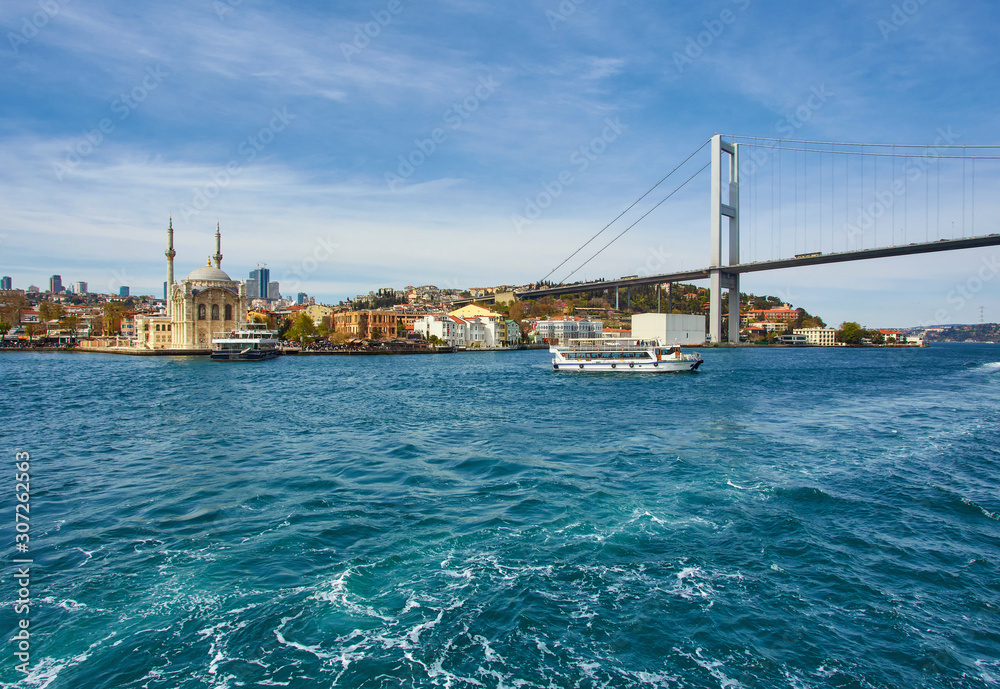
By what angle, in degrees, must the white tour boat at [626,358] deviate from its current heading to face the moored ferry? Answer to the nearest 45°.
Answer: approximately 180°

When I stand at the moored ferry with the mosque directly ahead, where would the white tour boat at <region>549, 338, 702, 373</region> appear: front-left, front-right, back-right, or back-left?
back-right

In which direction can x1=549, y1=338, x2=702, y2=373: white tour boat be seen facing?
to the viewer's right

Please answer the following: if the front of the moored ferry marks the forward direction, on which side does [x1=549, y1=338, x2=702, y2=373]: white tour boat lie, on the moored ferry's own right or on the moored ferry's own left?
on the moored ferry's own right

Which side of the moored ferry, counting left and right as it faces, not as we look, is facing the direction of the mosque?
left

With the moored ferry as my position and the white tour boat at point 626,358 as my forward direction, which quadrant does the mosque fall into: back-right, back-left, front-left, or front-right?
back-left

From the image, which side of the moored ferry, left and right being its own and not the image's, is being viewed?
right

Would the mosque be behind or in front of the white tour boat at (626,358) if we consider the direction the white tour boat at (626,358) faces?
behind
